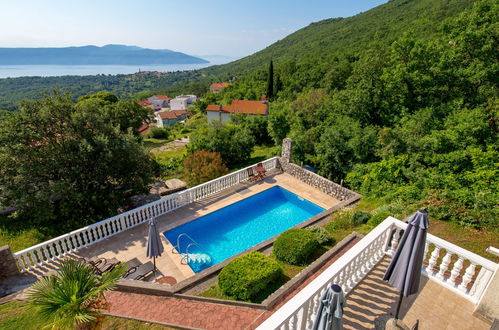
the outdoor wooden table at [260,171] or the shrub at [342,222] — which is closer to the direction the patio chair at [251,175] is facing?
the shrub

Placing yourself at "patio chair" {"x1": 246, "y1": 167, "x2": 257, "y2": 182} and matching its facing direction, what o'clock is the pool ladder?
The pool ladder is roughly at 2 o'clock from the patio chair.

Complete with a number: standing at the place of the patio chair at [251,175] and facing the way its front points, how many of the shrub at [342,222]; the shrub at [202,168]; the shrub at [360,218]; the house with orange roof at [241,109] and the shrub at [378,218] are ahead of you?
3

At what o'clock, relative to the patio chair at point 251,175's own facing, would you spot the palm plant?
The palm plant is roughly at 2 o'clock from the patio chair.

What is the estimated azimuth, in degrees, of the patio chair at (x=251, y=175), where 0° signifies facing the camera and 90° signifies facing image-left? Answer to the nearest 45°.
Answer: approximately 315°

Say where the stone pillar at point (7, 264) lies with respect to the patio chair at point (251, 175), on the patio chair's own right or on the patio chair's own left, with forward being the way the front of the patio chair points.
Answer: on the patio chair's own right

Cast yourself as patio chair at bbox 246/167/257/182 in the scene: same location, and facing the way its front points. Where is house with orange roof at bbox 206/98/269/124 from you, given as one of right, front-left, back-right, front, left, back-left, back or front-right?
back-left

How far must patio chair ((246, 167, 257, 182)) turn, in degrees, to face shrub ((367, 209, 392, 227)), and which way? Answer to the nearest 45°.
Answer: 0° — it already faces it

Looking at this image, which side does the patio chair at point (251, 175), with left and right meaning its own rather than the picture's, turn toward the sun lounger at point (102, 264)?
right
